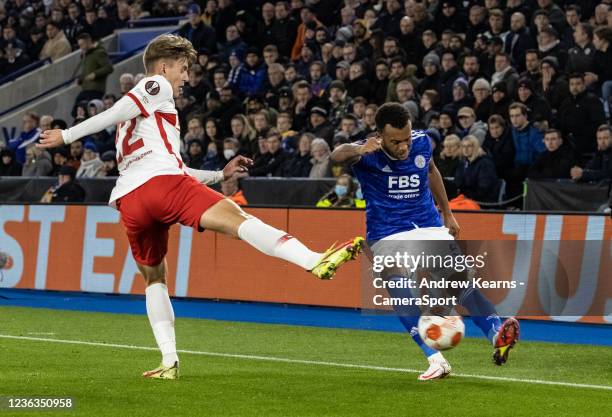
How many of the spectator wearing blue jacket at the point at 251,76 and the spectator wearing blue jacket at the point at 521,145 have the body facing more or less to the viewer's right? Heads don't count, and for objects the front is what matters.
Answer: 0

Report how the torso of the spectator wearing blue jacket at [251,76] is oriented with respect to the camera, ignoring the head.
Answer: toward the camera

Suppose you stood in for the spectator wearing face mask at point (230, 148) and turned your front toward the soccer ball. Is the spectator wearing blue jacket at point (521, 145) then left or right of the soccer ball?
left

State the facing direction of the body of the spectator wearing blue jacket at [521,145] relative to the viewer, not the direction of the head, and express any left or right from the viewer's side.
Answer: facing the viewer and to the left of the viewer

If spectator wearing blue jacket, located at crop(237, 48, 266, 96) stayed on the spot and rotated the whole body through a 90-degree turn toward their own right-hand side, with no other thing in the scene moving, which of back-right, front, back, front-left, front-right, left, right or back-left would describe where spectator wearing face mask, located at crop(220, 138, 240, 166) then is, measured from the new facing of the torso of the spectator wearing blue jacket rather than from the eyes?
left

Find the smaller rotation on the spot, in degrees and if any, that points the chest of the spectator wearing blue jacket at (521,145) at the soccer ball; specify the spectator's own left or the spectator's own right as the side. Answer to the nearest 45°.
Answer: approximately 45° to the spectator's own left

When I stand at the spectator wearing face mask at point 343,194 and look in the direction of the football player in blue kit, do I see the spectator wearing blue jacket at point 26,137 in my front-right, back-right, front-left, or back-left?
back-right

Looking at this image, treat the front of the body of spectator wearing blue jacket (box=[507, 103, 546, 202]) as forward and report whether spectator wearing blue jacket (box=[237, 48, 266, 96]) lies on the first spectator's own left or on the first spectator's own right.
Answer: on the first spectator's own right

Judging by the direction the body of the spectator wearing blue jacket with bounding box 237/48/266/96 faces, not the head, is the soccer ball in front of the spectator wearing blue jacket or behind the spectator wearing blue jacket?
in front

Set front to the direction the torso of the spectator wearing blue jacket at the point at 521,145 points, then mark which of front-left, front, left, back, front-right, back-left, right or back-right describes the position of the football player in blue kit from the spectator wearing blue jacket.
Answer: front-left

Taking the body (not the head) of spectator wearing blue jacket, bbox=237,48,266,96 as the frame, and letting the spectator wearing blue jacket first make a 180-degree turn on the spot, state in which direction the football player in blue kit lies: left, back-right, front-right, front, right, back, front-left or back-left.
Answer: back
